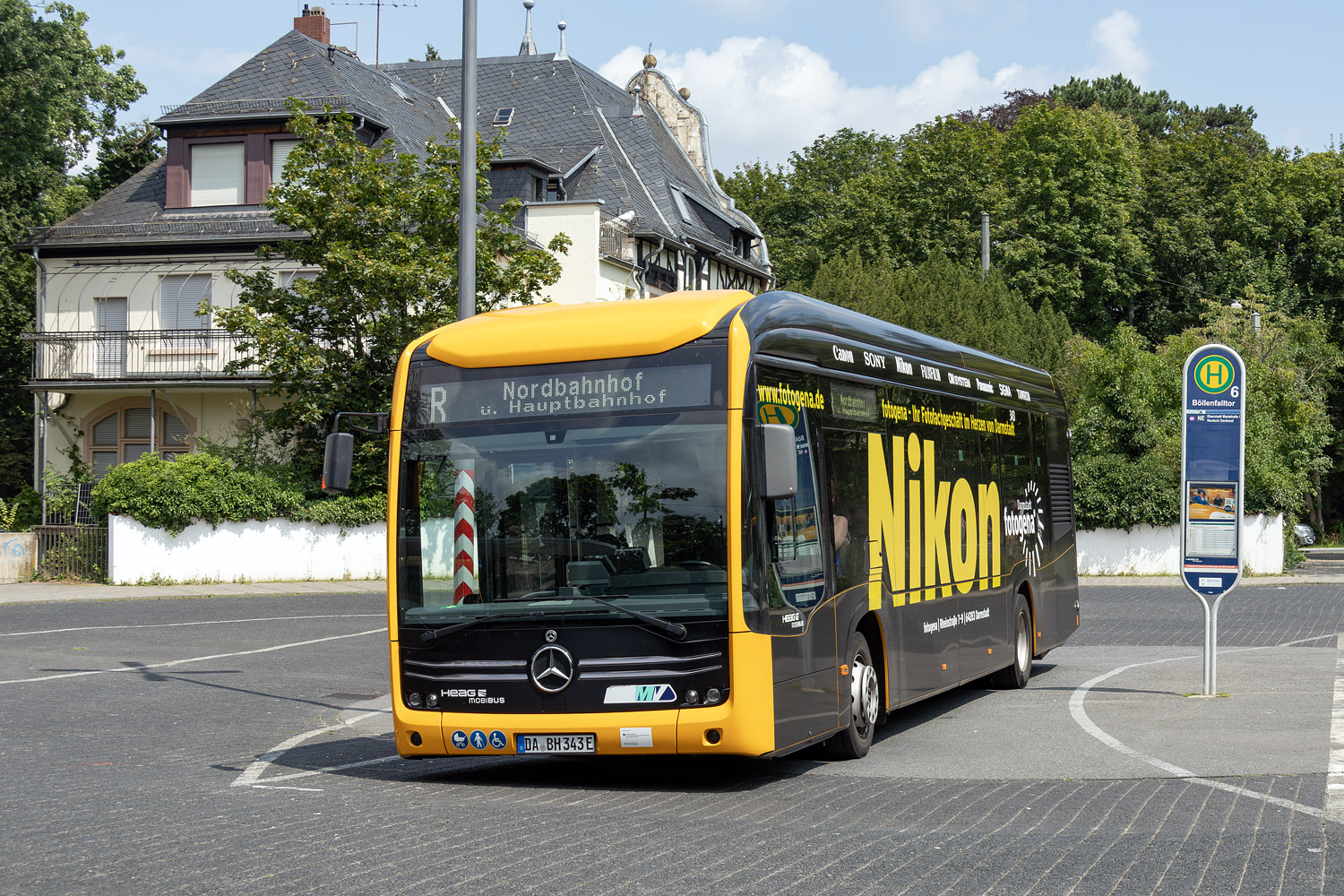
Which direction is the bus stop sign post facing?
toward the camera

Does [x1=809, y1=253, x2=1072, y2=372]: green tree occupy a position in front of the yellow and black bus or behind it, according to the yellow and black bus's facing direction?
behind

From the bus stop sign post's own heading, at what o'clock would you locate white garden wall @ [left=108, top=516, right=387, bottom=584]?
The white garden wall is roughly at 4 o'clock from the bus stop sign post.

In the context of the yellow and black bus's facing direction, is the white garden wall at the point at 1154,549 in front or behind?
behind

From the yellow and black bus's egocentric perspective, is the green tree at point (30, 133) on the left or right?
on its right

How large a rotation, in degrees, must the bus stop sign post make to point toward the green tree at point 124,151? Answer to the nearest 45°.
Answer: approximately 135° to its right

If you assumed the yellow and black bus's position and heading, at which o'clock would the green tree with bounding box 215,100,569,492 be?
The green tree is roughly at 4 o'clock from the yellow and black bus.

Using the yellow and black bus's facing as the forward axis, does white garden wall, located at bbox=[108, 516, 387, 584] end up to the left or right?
on its right

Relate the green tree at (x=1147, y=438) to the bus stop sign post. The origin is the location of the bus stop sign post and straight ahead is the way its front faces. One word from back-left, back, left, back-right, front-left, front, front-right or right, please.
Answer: back

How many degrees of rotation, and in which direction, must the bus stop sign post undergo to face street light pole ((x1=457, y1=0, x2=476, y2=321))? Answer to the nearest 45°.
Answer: approximately 90° to its right

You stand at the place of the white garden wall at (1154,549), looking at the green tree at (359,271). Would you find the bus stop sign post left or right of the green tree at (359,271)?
left

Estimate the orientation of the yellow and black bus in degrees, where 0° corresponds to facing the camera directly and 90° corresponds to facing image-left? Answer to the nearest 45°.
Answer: approximately 45°

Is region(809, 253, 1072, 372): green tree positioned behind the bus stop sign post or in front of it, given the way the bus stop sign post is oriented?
behind

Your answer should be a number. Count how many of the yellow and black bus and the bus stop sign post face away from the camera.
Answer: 0

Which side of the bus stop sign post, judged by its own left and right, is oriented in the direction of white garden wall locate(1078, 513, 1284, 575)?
back

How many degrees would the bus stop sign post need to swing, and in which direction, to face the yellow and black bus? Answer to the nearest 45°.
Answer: approximately 45° to its right
